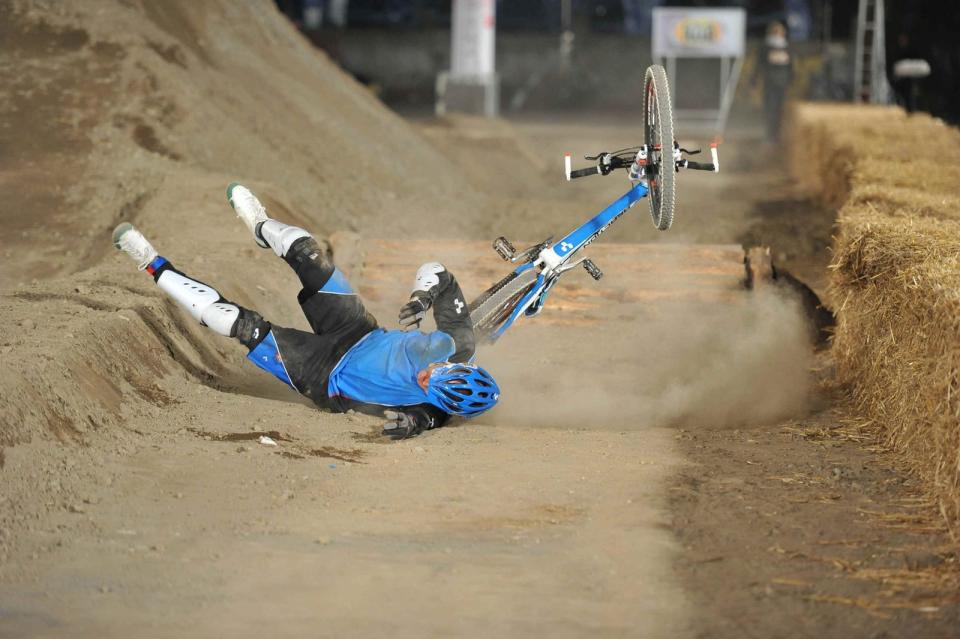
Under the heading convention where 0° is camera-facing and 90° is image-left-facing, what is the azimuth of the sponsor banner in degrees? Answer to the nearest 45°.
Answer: approximately 0°

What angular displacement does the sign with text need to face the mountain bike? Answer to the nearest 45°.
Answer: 0° — it already faces it

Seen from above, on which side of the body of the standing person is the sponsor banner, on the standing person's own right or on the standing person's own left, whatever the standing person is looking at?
on the standing person's own right

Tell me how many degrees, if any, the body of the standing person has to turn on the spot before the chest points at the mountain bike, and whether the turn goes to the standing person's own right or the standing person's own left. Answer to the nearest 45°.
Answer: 0° — they already face it

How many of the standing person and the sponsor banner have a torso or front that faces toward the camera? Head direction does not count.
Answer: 2

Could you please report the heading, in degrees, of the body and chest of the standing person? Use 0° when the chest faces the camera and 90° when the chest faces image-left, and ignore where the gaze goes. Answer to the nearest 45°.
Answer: approximately 0°

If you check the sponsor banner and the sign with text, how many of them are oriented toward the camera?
2

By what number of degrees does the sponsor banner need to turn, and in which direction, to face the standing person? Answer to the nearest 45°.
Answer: approximately 90° to its left
